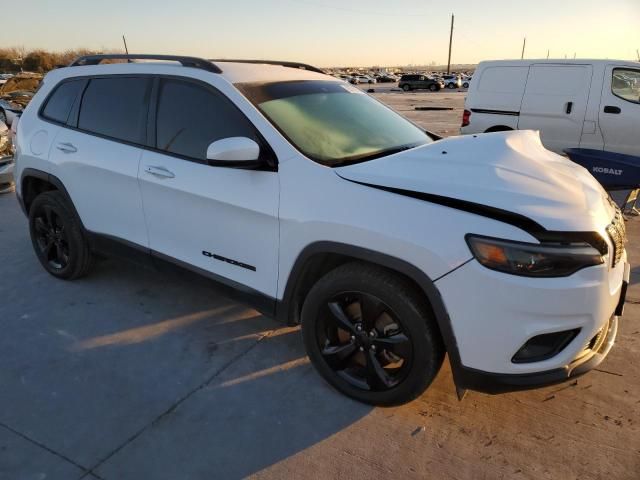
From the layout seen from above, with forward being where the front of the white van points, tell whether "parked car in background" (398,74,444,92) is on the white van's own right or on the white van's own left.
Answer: on the white van's own left

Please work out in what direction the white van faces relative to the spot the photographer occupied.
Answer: facing to the right of the viewer

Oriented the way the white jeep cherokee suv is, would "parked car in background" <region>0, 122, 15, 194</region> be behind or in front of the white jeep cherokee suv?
behind

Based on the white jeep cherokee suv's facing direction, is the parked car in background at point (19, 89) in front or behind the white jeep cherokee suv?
behind

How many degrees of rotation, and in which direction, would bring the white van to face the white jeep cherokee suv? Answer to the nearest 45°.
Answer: approximately 90° to its right
